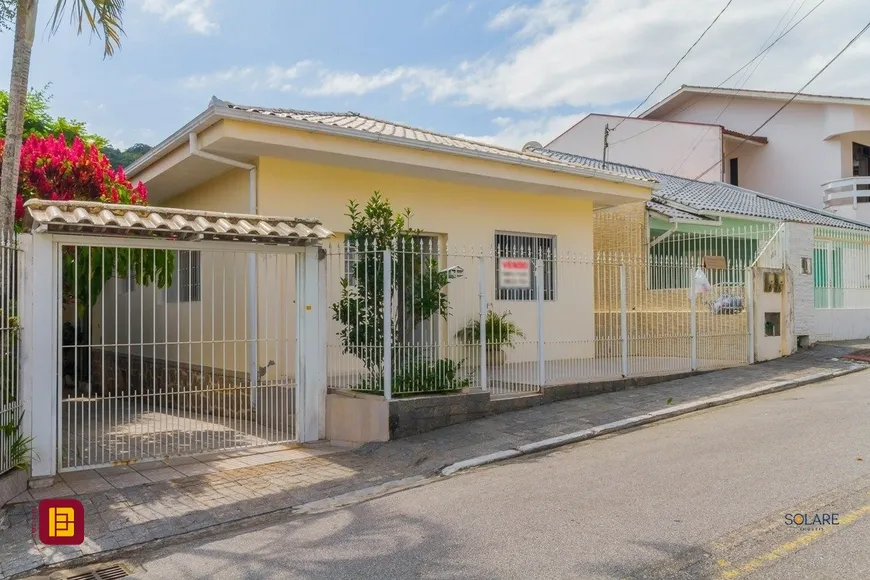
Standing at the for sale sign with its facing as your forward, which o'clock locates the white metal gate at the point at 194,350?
The white metal gate is roughly at 2 o'clock from the for sale sign.

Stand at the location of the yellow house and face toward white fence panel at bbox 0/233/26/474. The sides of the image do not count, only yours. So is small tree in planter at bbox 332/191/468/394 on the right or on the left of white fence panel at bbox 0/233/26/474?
left

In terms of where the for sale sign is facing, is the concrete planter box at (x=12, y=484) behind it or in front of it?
in front

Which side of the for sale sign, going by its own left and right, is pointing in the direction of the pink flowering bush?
right

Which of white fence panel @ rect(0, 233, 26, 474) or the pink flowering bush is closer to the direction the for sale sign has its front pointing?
the white fence panel

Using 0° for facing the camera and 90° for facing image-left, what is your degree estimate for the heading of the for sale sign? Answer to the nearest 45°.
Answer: approximately 0°

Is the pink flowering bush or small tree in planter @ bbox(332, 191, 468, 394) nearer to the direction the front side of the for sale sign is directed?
the small tree in planter

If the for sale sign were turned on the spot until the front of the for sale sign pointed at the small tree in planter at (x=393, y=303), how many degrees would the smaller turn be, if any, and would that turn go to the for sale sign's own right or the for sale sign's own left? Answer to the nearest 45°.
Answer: approximately 45° to the for sale sign's own right

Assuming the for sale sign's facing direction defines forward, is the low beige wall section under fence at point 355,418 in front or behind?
in front
